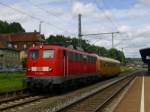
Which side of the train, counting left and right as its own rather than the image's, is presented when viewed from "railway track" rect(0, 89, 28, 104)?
front

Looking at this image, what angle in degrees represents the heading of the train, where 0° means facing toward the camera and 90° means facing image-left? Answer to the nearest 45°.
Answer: approximately 45°
